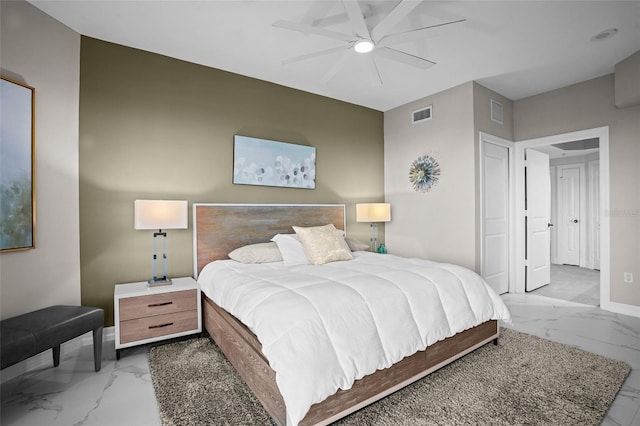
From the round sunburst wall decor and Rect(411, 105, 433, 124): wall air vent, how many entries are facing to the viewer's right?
0

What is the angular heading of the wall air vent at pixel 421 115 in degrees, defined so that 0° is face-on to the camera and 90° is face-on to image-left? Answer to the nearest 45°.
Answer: approximately 45°

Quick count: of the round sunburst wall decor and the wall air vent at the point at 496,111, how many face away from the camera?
0

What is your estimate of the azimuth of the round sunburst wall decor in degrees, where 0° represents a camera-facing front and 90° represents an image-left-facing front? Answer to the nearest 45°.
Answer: approximately 45°

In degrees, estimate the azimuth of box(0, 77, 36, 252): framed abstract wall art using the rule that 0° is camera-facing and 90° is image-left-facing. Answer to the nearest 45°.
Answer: approximately 315°

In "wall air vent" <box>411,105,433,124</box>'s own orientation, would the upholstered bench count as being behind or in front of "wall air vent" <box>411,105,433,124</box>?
in front

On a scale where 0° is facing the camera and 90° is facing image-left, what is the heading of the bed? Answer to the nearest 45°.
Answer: approximately 315°

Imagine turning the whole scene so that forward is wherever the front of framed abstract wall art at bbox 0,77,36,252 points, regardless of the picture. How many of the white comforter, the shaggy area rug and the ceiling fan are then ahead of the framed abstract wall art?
3

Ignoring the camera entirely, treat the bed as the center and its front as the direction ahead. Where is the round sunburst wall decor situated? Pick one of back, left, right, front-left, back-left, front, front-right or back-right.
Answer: left

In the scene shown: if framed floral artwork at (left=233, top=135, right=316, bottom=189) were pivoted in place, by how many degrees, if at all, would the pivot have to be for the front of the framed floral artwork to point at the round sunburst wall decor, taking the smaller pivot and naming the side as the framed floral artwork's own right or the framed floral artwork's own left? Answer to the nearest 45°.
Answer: approximately 45° to the framed floral artwork's own left

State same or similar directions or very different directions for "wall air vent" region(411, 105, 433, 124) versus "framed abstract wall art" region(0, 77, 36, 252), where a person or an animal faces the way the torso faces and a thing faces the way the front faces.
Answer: very different directions

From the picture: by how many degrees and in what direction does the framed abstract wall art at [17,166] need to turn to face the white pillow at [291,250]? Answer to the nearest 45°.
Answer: approximately 45° to its left
